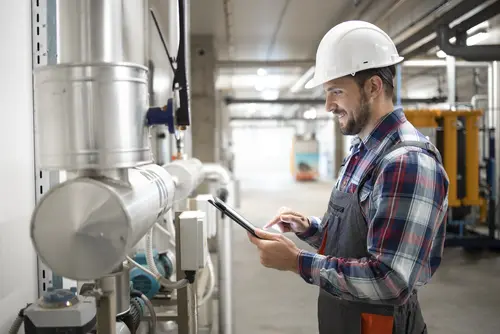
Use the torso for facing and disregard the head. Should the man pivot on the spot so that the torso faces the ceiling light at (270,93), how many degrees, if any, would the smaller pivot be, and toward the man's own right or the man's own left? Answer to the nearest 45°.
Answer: approximately 90° to the man's own right

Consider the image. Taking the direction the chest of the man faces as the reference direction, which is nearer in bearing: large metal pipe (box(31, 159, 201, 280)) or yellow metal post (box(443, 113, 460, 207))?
the large metal pipe

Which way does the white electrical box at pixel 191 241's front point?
to the viewer's right

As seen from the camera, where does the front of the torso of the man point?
to the viewer's left

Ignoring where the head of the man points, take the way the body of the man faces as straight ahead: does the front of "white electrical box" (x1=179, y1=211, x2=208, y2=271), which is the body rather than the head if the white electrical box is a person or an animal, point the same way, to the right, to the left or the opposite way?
the opposite way

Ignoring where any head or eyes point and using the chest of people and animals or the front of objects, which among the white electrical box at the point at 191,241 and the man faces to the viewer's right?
the white electrical box

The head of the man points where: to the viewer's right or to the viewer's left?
to the viewer's left

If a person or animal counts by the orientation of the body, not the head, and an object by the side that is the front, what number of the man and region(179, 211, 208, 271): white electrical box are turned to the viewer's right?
1

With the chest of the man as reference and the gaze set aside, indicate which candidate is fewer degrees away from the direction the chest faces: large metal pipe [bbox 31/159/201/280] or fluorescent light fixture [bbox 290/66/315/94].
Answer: the large metal pipe
